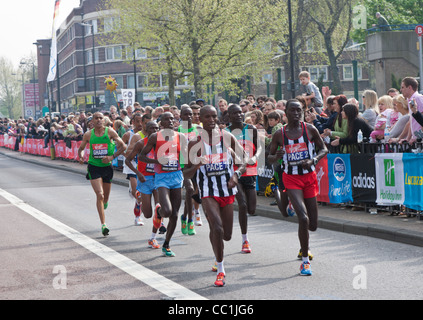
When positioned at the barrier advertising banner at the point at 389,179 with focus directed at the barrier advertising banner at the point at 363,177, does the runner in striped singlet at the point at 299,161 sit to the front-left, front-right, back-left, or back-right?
back-left

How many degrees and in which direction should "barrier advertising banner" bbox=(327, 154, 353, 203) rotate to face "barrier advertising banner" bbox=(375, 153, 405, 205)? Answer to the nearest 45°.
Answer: approximately 90° to its left

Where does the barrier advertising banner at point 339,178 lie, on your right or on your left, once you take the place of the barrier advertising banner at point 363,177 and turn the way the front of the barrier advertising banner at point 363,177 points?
on your right

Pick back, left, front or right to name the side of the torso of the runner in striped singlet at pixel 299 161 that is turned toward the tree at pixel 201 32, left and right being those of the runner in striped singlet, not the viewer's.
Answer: back

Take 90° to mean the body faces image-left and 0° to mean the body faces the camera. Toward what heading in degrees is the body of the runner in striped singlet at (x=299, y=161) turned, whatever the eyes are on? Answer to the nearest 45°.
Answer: approximately 0°

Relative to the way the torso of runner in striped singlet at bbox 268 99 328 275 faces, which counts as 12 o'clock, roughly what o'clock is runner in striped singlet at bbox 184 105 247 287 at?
runner in striped singlet at bbox 184 105 247 287 is roughly at 2 o'clock from runner in striped singlet at bbox 268 99 328 275.

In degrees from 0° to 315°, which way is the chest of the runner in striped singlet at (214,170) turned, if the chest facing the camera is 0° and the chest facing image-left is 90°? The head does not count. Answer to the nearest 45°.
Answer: approximately 0°

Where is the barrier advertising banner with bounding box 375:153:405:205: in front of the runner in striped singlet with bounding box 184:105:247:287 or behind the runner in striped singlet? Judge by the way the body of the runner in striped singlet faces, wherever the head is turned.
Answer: behind

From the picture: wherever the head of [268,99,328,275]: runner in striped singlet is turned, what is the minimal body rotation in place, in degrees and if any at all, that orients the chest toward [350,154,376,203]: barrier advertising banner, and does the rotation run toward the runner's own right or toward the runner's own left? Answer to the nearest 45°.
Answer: approximately 180°

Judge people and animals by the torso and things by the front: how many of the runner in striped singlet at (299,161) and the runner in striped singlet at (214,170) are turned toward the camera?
2
